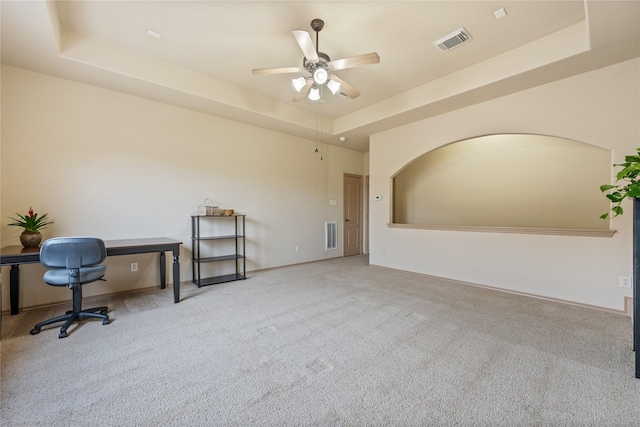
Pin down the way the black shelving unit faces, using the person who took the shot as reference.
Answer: facing the viewer and to the right of the viewer

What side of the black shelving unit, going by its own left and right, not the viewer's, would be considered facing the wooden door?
left

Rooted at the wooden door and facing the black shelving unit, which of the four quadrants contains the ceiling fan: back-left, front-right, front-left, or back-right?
front-left

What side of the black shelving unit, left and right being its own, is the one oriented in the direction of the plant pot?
right

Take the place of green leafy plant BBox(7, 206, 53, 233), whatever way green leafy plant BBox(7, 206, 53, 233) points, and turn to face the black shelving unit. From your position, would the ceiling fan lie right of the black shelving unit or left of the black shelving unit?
right

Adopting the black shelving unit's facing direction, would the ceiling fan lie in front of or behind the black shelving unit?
in front

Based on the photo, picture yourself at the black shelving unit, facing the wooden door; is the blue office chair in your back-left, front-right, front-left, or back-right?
back-right

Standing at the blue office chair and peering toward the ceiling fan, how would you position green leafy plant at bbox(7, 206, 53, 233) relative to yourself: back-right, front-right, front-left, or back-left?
back-left

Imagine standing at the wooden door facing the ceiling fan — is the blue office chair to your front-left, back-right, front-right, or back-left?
front-right

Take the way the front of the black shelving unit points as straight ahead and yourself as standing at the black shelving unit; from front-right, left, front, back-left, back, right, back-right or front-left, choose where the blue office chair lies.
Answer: right
